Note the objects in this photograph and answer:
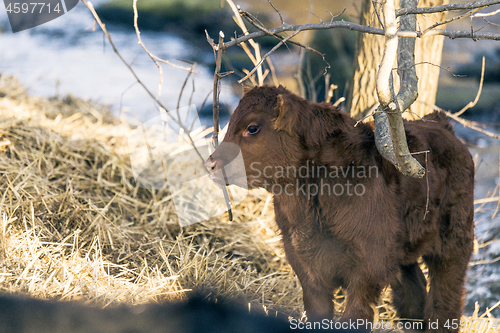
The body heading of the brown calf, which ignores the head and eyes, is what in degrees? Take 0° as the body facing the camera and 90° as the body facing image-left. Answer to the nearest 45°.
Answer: approximately 45°

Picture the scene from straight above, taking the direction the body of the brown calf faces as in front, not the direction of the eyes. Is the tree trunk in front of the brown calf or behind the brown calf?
behind

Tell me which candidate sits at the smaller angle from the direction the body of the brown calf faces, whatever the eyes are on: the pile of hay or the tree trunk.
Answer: the pile of hay
